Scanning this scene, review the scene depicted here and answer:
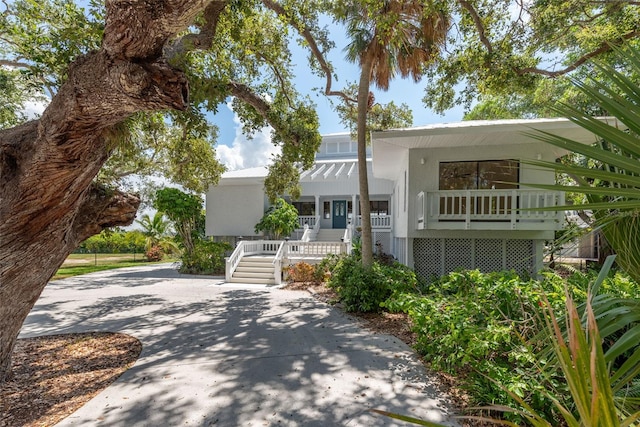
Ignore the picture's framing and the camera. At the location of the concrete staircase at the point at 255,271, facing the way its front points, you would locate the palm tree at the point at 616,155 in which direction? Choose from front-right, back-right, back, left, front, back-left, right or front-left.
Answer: front

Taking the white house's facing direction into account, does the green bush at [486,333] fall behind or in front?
in front

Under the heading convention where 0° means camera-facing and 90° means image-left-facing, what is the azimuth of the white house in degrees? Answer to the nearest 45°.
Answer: approximately 0°

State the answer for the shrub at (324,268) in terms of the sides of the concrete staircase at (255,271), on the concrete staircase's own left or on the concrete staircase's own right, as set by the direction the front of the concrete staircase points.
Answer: on the concrete staircase's own left

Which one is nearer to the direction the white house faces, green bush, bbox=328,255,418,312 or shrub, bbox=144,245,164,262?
the green bush

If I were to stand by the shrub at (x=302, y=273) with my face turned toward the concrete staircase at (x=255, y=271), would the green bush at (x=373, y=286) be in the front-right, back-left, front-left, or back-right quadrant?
back-left

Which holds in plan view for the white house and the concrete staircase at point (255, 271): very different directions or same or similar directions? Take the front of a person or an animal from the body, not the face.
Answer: same or similar directions

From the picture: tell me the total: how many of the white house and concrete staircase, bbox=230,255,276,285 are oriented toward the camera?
2

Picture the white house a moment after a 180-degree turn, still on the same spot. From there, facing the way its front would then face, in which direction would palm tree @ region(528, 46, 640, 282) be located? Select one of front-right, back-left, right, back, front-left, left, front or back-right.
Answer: back

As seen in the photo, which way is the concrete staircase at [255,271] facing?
toward the camera
